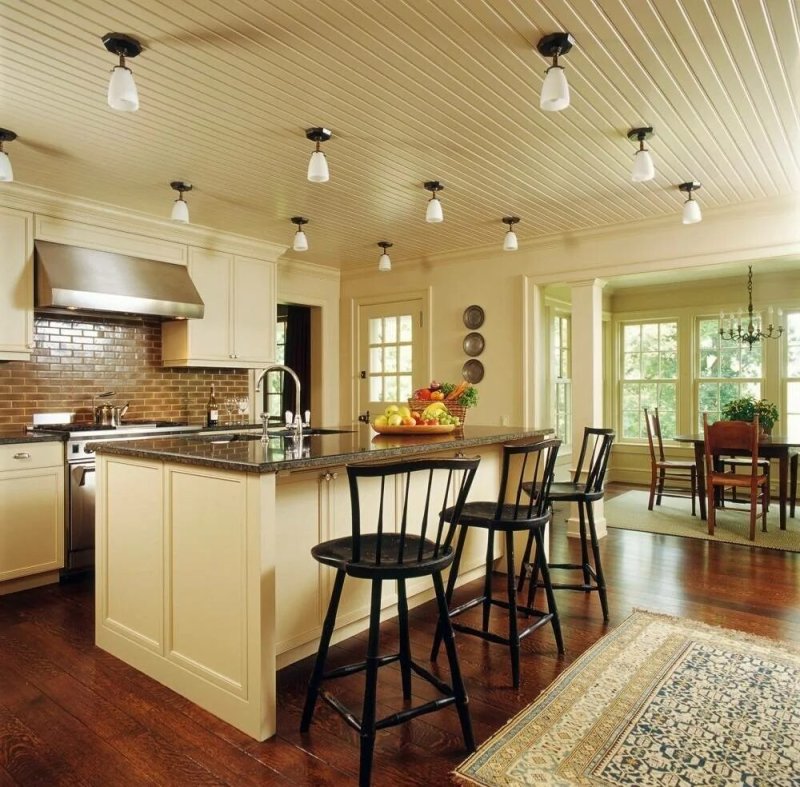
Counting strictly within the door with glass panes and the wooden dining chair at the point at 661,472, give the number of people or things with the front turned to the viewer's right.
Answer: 1

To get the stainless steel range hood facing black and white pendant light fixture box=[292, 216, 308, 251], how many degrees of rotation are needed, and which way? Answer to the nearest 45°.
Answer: approximately 45° to its left

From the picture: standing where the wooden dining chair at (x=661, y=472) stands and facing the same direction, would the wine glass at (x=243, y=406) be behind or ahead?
behind

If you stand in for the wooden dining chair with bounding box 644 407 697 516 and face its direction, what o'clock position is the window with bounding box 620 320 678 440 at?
The window is roughly at 9 o'clock from the wooden dining chair.

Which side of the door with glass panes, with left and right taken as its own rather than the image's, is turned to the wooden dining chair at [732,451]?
left

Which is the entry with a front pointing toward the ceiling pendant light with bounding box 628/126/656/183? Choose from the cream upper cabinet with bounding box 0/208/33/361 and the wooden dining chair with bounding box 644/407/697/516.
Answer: the cream upper cabinet

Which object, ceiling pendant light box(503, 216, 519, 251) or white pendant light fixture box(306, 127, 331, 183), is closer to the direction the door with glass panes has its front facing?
the white pendant light fixture

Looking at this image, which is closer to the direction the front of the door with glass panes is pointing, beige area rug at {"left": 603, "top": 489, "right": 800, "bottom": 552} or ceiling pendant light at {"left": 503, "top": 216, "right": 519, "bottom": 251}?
the ceiling pendant light

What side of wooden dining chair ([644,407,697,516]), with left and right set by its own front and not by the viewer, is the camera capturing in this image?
right

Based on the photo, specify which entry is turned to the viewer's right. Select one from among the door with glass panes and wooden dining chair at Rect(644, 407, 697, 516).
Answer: the wooden dining chair

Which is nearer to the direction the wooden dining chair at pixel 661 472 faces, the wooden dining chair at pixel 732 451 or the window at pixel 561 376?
the wooden dining chair

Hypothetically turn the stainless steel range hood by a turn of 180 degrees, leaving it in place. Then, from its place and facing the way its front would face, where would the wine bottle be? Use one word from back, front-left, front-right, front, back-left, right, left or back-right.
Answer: right

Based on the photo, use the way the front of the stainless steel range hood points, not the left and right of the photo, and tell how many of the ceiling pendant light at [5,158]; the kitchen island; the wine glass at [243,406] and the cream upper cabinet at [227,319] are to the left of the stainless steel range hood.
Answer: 2

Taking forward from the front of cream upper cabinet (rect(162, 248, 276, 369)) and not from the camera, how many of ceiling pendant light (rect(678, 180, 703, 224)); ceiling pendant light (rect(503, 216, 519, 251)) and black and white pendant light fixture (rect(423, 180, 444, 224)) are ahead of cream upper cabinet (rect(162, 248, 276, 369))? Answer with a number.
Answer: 3

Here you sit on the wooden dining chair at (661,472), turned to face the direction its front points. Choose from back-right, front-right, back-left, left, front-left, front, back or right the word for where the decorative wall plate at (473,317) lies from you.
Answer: back-right
